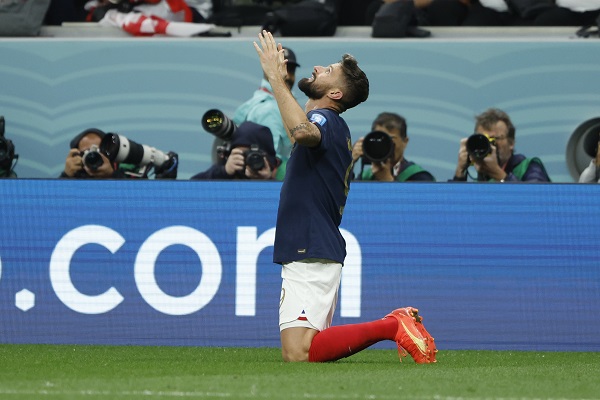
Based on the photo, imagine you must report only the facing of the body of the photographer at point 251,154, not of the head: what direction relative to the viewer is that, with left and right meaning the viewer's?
facing the viewer

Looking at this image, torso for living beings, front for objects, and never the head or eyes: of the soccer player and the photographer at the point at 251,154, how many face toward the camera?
1

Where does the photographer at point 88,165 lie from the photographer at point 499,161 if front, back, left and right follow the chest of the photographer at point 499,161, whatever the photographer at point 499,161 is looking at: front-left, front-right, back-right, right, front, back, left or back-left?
front-right

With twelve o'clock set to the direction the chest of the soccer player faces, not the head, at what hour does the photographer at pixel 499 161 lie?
The photographer is roughly at 4 o'clock from the soccer player.

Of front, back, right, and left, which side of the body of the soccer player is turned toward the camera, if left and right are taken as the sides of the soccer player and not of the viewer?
left

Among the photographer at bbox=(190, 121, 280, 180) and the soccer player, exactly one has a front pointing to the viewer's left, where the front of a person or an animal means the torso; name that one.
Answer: the soccer player

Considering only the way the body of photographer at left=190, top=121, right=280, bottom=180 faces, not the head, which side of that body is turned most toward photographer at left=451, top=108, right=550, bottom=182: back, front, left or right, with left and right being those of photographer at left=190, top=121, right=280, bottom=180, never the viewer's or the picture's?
left

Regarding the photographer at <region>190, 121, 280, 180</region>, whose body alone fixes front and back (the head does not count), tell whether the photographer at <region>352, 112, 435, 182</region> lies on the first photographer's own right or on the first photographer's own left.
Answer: on the first photographer's own left

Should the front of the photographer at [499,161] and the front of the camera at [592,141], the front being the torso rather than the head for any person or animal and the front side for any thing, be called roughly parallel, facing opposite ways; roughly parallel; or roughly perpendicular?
roughly parallel
